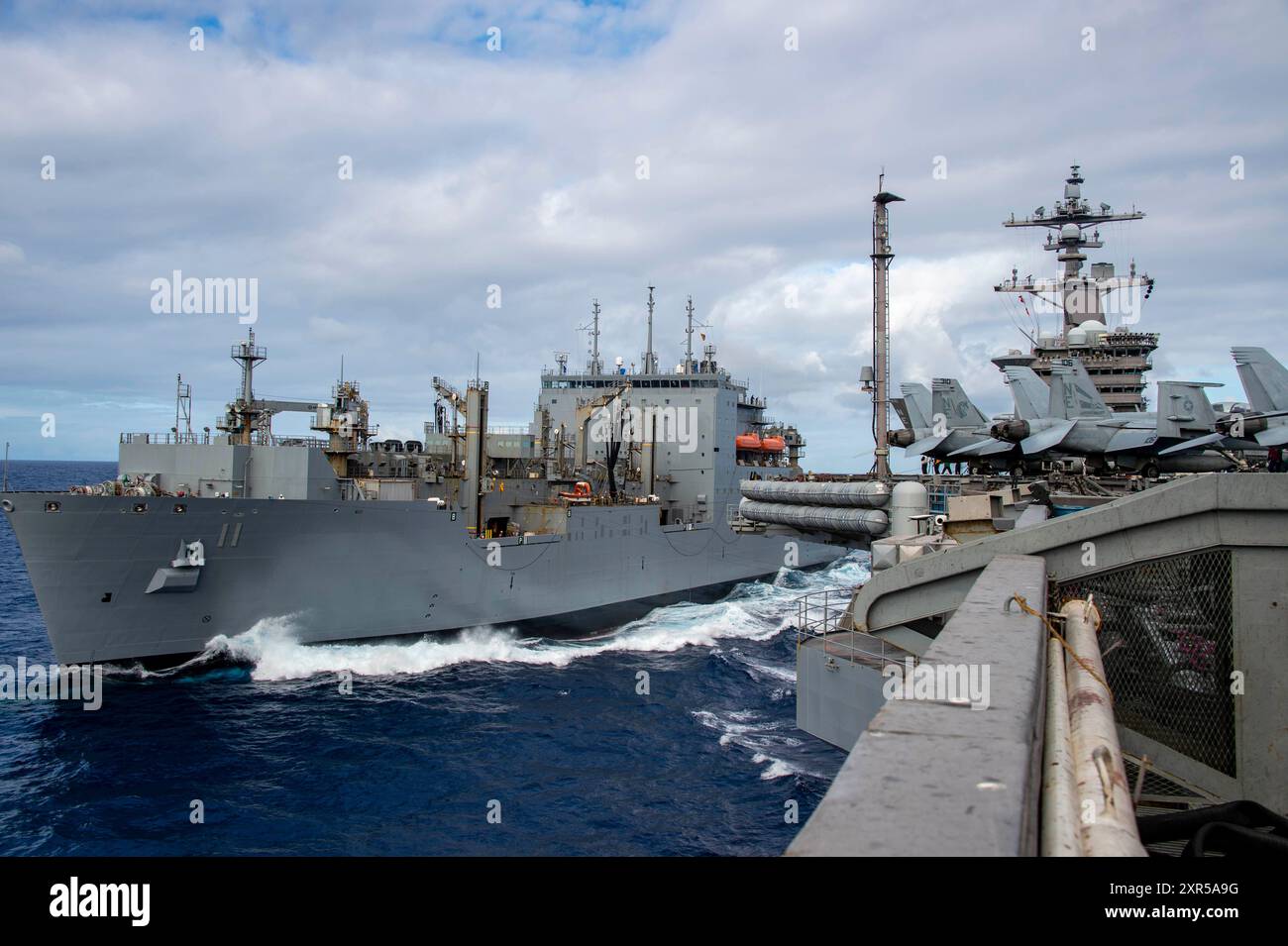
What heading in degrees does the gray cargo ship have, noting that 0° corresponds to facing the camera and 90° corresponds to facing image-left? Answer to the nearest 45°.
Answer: approximately 45°

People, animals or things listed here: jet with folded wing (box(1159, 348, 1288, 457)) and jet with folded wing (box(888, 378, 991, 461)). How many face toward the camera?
0

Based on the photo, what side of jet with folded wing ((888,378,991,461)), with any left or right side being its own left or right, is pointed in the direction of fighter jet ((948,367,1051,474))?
right

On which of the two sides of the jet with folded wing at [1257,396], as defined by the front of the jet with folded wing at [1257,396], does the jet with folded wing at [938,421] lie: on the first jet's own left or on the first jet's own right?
on the first jet's own left

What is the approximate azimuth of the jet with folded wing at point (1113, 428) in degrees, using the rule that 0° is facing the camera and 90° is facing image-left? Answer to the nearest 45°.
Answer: approximately 225°

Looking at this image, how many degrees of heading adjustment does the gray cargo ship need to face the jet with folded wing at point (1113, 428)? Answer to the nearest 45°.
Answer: approximately 135° to its left

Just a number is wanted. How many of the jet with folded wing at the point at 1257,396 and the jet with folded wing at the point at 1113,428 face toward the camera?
0

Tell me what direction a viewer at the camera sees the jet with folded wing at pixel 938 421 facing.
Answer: facing away from the viewer and to the right of the viewer
